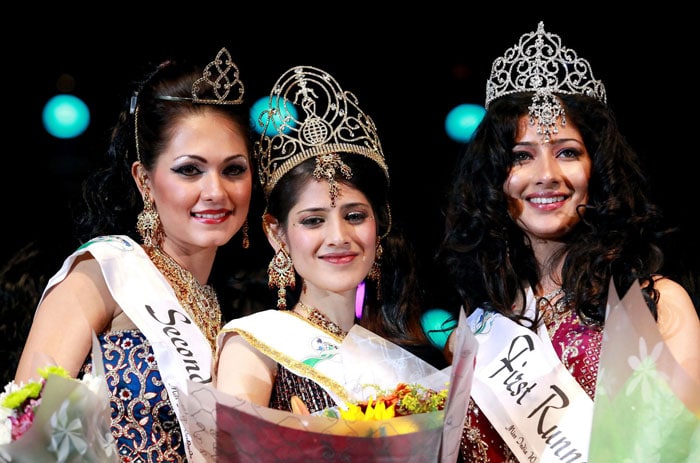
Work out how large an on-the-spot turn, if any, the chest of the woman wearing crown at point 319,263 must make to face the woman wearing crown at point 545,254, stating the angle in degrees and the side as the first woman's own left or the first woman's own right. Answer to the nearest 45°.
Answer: approximately 45° to the first woman's own left

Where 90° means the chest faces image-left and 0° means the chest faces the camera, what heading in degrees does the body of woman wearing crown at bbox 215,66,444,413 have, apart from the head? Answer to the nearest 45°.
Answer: approximately 315°

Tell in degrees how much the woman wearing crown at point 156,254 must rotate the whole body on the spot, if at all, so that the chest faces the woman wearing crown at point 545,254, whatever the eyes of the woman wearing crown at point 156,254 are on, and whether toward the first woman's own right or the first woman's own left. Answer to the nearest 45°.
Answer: approximately 45° to the first woman's own left

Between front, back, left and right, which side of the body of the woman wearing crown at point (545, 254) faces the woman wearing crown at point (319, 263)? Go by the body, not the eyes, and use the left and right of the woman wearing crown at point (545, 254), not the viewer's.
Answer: right

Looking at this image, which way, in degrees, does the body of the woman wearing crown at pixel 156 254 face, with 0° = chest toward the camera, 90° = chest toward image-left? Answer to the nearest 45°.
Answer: approximately 315°

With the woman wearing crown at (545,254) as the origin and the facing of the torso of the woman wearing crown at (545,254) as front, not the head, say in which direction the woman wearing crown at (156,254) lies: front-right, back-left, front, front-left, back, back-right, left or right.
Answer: right
